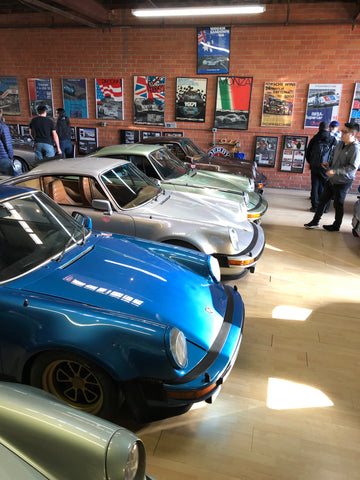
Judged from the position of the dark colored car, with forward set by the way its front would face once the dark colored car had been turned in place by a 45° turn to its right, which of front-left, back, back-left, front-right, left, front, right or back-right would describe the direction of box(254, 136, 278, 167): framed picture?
back-left

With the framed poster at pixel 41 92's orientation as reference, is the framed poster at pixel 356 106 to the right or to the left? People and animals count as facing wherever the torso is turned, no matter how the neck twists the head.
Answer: on its left

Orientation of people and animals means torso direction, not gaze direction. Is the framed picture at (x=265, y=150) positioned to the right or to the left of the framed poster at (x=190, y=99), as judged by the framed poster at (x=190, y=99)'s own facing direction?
on its left

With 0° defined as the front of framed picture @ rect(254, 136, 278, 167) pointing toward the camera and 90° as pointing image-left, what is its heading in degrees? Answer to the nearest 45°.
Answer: approximately 0°

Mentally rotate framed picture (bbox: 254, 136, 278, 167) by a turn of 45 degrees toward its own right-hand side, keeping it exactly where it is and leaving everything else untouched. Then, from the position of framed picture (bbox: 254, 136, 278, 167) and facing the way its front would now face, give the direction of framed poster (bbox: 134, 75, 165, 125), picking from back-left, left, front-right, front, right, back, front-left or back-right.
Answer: front-right

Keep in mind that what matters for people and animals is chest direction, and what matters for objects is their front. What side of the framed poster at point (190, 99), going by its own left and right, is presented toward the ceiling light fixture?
front

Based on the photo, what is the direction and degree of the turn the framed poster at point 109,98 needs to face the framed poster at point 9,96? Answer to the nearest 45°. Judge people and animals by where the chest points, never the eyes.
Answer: approximately 135° to its right

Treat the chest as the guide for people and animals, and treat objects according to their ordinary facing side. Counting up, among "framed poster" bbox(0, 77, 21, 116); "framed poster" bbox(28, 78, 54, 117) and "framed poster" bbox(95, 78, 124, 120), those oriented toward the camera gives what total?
3

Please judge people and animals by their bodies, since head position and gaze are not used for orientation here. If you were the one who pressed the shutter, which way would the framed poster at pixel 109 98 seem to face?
facing the viewer

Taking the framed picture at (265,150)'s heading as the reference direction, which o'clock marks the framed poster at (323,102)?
The framed poster is roughly at 9 o'clock from the framed picture.

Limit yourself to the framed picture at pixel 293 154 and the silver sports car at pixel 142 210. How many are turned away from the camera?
0

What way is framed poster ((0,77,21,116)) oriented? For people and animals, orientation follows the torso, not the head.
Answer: toward the camera

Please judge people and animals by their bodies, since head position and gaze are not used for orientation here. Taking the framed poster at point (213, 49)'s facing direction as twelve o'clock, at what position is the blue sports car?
The blue sports car is roughly at 12 o'clock from the framed poster.

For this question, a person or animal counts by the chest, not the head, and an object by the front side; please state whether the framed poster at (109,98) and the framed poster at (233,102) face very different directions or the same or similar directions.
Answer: same or similar directions

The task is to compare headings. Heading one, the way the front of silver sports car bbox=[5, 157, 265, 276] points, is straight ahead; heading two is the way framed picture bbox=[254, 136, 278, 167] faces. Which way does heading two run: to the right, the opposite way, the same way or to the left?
to the right

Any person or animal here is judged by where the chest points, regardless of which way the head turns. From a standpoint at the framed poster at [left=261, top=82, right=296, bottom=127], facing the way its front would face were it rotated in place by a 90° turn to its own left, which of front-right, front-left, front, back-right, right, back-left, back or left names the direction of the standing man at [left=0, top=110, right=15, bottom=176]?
back-right

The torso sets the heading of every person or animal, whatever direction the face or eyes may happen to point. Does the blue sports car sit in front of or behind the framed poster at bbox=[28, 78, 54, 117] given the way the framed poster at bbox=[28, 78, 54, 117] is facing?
in front

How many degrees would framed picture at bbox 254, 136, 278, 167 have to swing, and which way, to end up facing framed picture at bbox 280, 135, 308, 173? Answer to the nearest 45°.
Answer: approximately 90° to its left

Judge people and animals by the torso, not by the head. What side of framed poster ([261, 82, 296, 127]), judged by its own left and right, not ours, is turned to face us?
front
